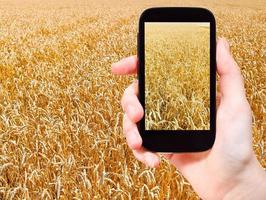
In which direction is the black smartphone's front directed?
toward the camera
